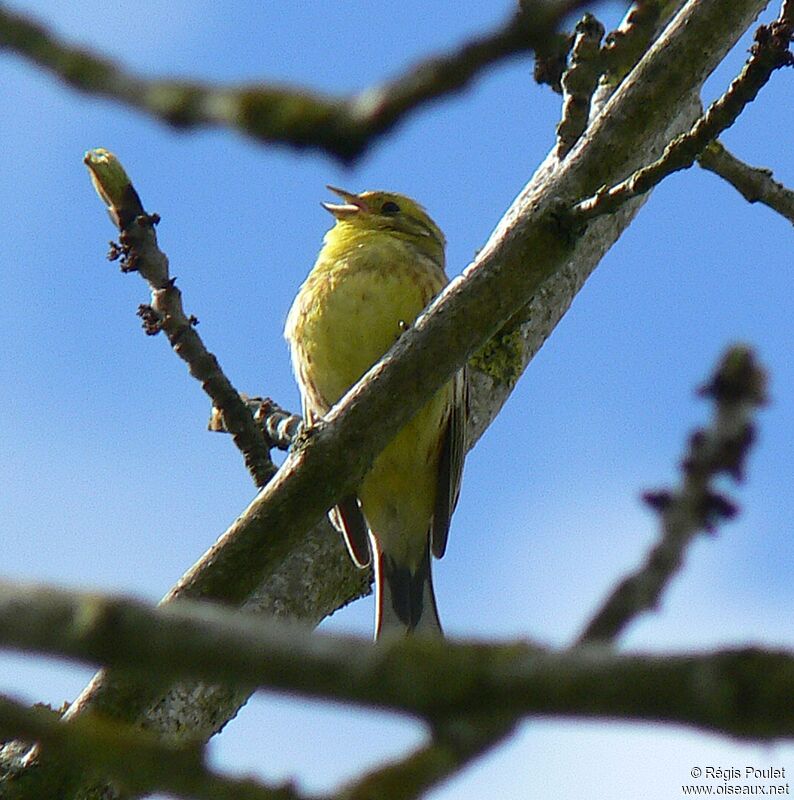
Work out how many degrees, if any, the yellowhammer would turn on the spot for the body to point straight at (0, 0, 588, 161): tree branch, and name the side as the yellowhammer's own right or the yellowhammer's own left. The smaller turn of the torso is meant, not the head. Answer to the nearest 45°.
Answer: approximately 45° to the yellowhammer's own left

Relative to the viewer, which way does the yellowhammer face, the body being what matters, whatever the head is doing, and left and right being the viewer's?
facing the viewer and to the left of the viewer

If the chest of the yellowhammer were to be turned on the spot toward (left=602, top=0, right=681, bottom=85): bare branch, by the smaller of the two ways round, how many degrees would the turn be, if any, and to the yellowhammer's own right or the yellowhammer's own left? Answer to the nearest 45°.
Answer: approximately 45° to the yellowhammer's own left

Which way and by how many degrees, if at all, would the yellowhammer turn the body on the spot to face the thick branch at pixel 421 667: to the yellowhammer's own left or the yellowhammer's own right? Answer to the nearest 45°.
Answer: approximately 45° to the yellowhammer's own left

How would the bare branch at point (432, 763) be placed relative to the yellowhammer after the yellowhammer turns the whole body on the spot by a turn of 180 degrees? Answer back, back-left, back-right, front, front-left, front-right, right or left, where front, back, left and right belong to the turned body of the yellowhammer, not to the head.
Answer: back-right

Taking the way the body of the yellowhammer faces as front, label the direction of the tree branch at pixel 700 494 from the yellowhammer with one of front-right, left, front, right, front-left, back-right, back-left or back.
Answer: front-left
